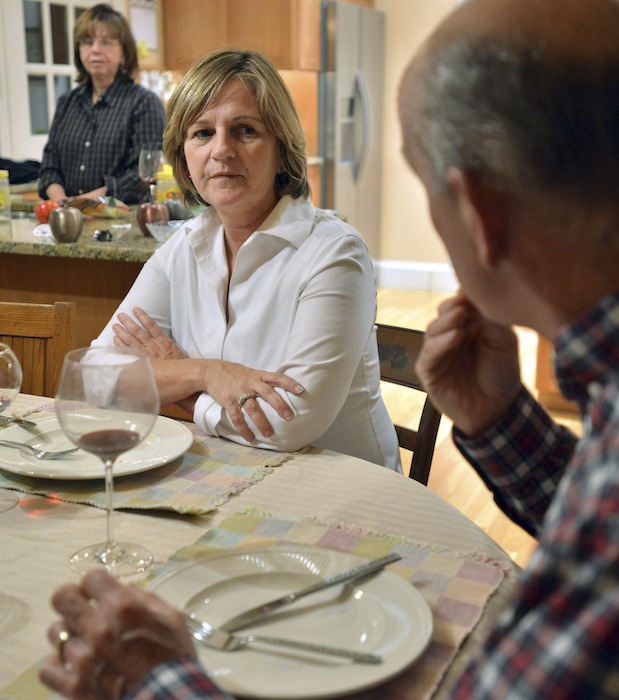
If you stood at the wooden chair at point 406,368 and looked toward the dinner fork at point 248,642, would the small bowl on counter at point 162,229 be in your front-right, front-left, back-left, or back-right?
back-right

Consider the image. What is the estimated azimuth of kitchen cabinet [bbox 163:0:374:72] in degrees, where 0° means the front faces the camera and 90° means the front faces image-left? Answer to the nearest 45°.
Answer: approximately 0°

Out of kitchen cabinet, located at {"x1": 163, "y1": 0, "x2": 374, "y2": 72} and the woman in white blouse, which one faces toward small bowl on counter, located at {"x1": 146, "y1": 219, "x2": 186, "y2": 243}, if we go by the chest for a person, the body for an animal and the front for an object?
the kitchen cabinet

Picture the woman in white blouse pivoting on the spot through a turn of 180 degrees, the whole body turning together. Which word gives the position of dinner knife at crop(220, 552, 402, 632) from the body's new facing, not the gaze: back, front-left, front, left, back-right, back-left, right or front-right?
back-right

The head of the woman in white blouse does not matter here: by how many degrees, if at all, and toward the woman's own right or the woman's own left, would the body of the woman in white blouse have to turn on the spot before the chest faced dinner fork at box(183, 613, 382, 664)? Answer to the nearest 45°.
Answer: approximately 45° to the woman's own left

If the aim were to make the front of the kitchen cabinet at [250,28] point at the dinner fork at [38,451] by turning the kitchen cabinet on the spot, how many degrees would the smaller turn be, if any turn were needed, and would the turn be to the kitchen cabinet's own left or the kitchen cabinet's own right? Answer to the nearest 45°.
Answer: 0° — it already faces it
